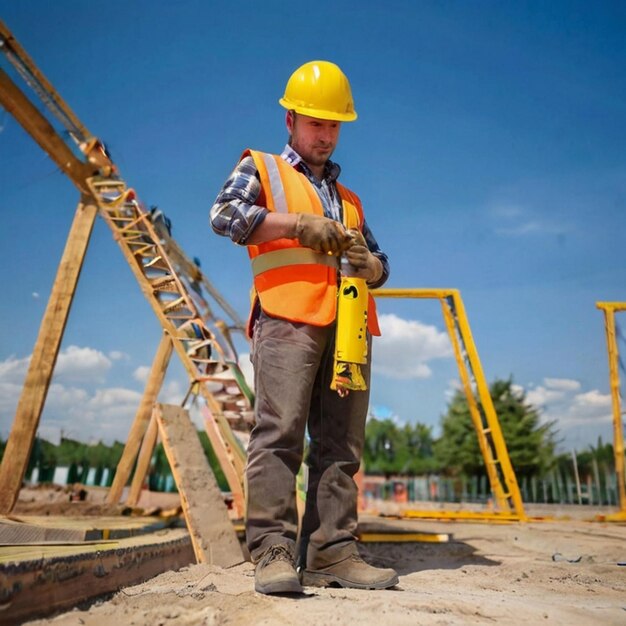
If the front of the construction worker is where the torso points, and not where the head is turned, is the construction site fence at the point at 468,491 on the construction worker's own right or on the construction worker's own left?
on the construction worker's own left

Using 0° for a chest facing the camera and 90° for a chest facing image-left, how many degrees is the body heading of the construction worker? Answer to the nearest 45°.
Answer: approximately 315°

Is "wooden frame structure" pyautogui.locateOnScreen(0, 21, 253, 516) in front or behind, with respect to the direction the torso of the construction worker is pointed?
behind

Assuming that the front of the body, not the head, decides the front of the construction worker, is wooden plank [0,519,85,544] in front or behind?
behind

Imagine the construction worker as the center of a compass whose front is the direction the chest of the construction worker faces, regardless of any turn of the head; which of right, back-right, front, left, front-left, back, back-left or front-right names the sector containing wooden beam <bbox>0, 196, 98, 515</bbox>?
back

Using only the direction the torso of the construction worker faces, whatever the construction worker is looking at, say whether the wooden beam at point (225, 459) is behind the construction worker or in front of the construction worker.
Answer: behind

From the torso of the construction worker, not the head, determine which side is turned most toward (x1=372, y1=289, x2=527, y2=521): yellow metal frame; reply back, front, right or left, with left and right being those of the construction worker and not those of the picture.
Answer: left

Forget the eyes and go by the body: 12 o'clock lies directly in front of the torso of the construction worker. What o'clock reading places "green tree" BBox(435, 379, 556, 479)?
The green tree is roughly at 8 o'clock from the construction worker.
